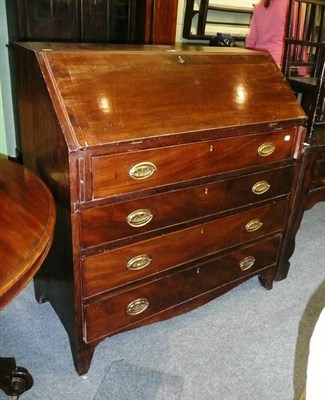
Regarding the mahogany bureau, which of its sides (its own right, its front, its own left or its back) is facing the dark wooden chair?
left

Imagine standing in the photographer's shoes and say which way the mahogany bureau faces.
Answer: facing the viewer and to the right of the viewer

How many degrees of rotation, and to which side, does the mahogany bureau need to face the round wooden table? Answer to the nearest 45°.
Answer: approximately 90° to its right
